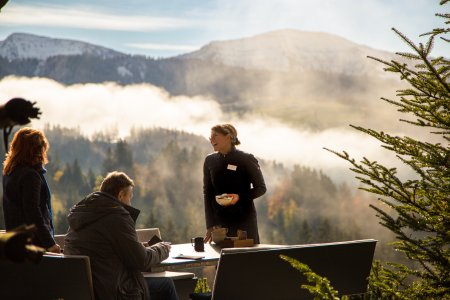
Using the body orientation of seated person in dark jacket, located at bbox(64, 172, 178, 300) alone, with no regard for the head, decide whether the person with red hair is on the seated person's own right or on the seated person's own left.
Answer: on the seated person's own left

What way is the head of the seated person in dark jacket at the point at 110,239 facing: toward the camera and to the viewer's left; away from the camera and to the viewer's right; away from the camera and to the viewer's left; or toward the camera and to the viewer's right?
away from the camera and to the viewer's right

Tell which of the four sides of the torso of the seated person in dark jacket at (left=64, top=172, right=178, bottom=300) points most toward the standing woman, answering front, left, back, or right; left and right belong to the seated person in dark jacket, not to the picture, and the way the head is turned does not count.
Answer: front

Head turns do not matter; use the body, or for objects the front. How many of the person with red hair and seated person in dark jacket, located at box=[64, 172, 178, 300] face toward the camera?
0

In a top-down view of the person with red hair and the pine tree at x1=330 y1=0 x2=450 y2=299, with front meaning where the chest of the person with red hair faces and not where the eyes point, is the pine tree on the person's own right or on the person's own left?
on the person's own right

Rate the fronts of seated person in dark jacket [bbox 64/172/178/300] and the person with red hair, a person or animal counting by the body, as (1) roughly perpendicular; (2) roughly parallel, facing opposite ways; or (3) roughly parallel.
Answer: roughly parallel

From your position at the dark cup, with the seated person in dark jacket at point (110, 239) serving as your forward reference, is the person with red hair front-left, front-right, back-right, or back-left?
front-right

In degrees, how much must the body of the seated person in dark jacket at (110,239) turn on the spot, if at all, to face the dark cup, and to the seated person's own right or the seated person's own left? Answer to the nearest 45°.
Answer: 0° — they already face it

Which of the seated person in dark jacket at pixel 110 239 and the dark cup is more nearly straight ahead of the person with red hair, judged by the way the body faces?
the dark cup

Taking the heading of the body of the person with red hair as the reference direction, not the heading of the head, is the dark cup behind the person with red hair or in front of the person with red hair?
in front

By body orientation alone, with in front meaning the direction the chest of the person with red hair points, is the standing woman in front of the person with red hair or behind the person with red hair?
in front

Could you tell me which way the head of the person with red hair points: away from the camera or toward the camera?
away from the camera

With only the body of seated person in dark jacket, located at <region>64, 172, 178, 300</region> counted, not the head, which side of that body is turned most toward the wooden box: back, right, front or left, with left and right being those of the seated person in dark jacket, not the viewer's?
front

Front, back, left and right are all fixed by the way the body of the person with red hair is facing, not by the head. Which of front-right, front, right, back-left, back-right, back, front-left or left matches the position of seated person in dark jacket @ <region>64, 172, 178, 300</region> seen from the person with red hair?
right

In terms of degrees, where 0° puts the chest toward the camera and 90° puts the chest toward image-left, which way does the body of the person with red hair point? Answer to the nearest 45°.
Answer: approximately 225°

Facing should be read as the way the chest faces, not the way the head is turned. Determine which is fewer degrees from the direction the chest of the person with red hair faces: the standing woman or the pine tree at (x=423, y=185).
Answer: the standing woman
